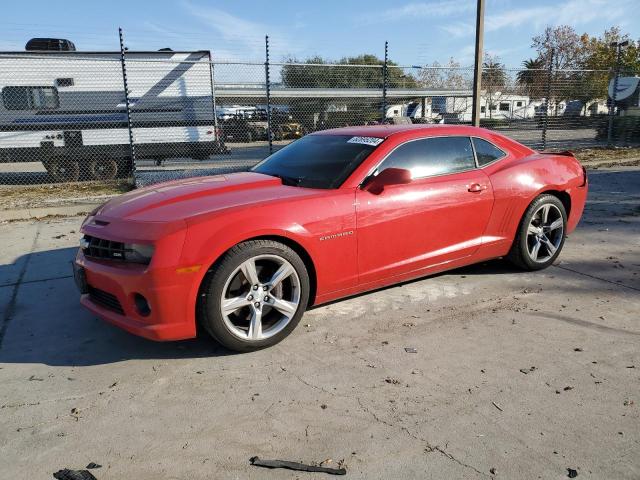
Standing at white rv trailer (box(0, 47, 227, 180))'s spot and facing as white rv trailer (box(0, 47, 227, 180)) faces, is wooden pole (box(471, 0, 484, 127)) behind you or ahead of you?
behind

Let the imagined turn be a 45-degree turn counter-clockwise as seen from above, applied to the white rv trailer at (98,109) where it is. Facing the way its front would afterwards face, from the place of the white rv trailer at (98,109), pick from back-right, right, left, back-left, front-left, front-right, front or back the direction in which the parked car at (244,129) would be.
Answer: back

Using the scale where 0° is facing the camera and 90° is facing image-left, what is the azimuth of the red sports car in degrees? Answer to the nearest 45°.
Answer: approximately 45°

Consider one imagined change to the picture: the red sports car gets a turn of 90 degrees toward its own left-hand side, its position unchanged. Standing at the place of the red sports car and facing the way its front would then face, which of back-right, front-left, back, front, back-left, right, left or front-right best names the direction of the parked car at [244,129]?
back-left

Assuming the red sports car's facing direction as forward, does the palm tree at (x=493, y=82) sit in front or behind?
behind

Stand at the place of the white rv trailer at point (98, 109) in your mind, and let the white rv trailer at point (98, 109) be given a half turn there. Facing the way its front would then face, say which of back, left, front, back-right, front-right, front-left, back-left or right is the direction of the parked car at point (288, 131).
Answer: front-left

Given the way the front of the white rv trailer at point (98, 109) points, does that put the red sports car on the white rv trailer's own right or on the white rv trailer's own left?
on the white rv trailer's own left

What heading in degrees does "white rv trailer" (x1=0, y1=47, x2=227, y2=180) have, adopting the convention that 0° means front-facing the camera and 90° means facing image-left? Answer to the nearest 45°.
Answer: approximately 90°

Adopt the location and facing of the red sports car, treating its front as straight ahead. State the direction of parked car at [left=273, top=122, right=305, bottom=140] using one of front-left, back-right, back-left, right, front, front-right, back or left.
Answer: back-right

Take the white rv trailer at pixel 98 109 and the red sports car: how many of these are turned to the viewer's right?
0

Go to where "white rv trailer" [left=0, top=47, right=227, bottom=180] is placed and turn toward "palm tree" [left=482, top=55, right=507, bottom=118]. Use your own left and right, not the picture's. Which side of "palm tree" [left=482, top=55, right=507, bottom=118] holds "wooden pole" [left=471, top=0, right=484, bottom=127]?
right
